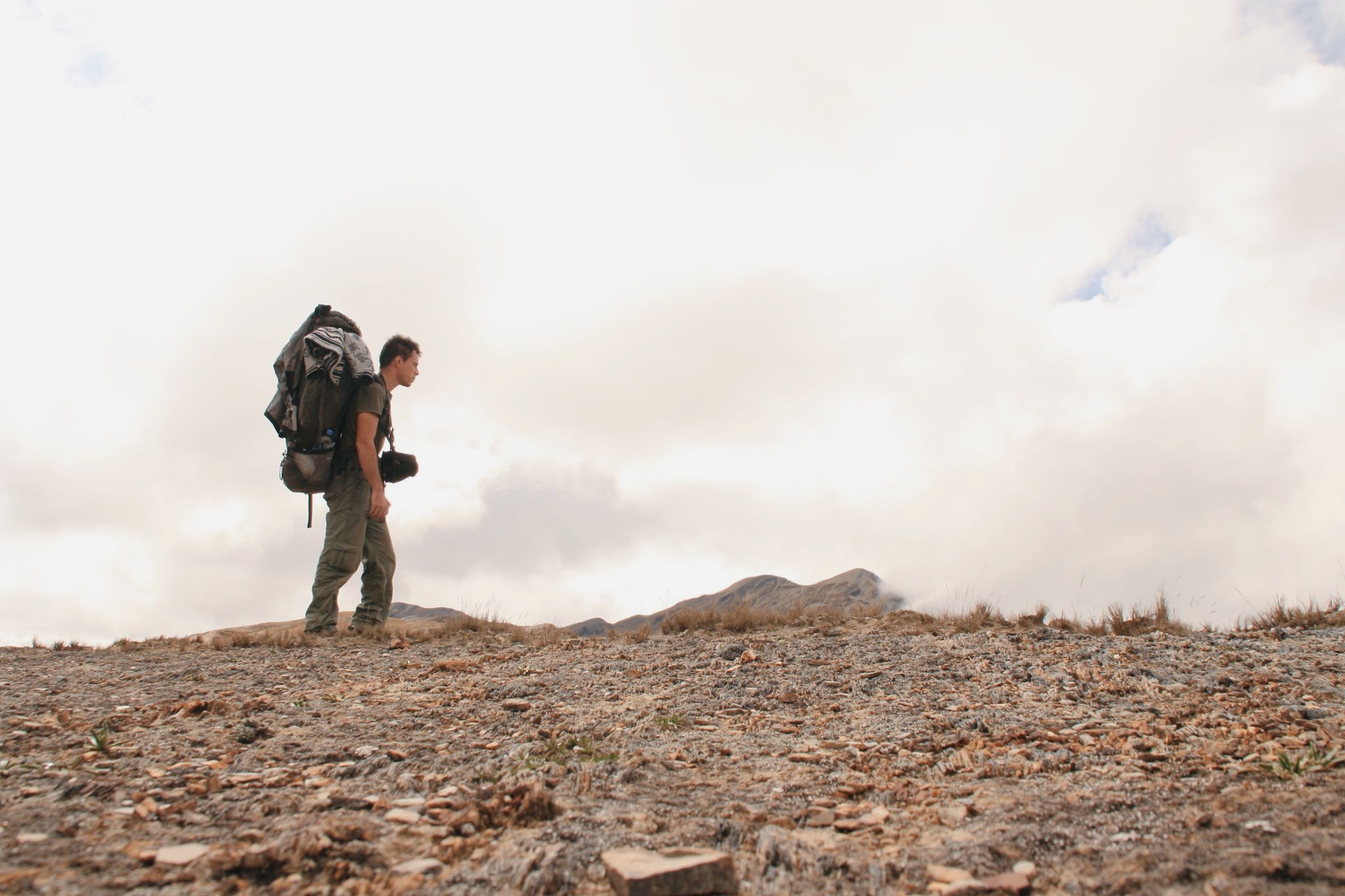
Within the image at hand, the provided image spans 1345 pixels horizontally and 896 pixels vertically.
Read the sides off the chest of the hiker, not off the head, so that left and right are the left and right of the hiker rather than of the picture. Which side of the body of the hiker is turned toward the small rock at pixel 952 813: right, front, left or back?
right

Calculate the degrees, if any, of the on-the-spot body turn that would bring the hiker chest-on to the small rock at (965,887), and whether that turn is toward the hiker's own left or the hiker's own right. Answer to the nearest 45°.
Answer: approximately 90° to the hiker's own right

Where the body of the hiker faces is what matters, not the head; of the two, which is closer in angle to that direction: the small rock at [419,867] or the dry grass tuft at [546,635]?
the dry grass tuft

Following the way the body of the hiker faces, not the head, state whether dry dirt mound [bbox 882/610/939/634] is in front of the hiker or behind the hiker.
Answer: in front

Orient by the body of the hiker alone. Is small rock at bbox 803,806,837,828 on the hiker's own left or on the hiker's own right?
on the hiker's own right

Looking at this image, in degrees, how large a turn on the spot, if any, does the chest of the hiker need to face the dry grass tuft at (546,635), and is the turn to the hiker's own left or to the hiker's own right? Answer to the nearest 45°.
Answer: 0° — they already face it

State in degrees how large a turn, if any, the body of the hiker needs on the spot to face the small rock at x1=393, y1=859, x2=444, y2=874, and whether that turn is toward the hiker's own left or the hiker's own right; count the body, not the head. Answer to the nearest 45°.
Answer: approximately 90° to the hiker's own right

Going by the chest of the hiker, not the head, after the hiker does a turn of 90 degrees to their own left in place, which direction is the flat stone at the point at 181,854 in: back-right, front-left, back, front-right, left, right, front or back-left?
back

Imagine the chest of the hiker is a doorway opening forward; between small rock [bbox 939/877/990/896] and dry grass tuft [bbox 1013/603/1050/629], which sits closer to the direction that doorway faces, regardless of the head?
the dry grass tuft

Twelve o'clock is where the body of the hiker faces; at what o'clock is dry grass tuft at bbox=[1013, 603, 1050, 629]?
The dry grass tuft is roughly at 1 o'clock from the hiker.

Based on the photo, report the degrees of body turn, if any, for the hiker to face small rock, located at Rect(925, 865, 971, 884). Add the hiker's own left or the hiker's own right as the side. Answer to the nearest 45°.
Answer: approximately 90° to the hiker's own right

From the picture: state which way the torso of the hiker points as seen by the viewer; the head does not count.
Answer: to the viewer's right
